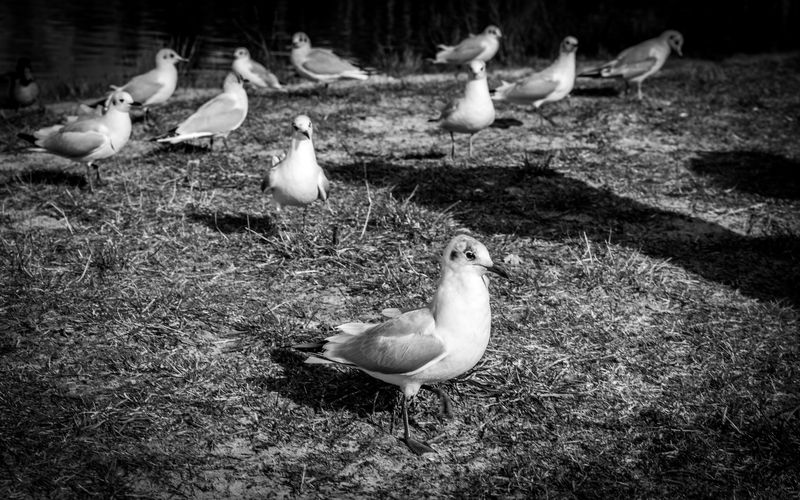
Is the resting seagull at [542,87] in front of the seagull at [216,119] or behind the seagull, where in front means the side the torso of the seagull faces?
in front

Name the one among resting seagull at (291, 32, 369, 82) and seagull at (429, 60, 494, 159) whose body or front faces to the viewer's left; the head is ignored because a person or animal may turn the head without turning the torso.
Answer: the resting seagull

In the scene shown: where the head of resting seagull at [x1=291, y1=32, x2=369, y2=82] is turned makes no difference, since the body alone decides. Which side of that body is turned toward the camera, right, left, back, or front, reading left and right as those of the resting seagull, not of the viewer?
left

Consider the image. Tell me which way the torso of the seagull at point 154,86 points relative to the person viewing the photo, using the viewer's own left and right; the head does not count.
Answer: facing to the right of the viewer

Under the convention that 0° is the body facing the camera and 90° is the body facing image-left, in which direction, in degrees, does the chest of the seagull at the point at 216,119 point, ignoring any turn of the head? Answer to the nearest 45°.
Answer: approximately 270°

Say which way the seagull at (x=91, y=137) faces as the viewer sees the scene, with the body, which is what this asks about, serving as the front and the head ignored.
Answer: to the viewer's right

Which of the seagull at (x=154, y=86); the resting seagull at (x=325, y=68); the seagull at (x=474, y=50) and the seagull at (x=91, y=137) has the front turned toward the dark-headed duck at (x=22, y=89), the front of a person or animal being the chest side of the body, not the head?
the resting seagull

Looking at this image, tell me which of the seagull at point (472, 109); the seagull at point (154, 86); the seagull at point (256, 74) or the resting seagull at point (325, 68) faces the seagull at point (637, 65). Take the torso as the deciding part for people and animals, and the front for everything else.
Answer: the seagull at point (154, 86)

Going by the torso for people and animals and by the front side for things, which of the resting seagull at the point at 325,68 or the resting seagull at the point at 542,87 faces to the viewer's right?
the resting seagull at the point at 542,87

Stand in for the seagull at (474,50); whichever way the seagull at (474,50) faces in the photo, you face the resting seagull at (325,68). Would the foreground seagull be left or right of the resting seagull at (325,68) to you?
left

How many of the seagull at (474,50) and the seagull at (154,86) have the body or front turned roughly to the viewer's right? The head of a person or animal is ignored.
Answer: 2

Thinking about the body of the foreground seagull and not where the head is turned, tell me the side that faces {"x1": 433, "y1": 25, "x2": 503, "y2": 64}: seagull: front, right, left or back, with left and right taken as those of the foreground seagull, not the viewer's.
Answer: left

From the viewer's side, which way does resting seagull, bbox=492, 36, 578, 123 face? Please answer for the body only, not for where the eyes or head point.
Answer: to the viewer's right

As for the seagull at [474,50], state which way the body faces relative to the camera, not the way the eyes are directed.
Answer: to the viewer's right

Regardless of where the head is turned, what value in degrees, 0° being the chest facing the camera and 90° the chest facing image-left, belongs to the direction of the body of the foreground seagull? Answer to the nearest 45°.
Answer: approximately 270°

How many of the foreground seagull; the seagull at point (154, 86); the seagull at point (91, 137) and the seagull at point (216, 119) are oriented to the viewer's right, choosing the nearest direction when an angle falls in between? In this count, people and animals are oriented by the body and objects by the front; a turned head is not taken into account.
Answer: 4

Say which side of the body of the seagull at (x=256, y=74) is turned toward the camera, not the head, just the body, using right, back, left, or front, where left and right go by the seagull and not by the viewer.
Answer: left

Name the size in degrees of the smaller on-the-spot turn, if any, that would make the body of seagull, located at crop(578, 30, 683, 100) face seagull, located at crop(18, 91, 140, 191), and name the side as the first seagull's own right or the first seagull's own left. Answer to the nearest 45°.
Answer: approximately 135° to the first seagull's own right
